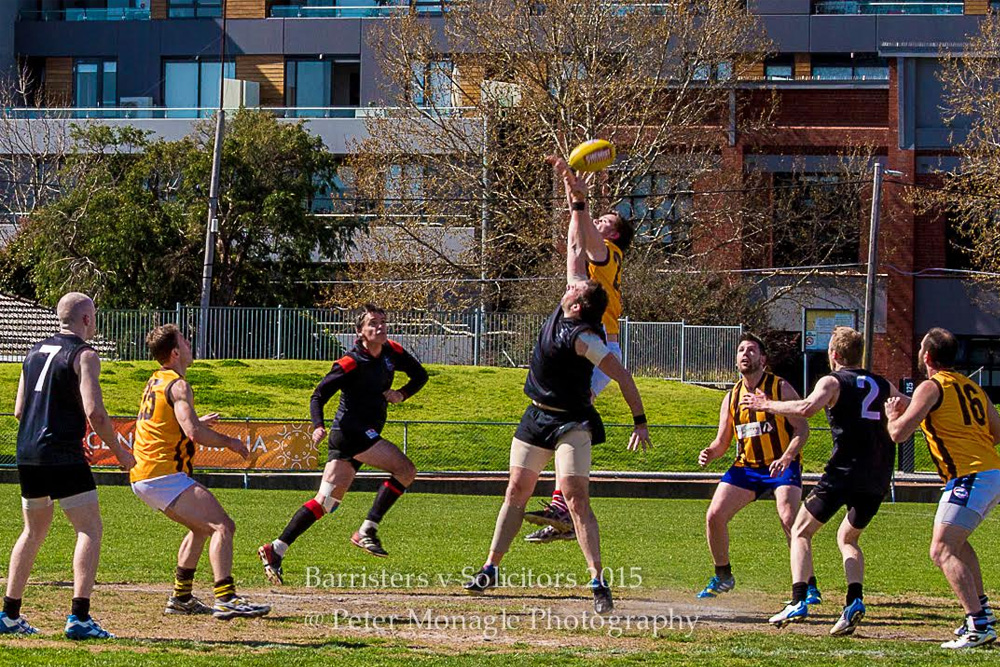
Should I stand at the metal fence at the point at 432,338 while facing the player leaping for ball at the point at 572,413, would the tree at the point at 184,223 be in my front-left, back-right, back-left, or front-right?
back-right

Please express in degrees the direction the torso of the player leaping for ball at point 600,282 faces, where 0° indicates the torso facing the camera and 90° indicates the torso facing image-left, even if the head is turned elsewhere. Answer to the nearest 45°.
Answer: approximately 90°

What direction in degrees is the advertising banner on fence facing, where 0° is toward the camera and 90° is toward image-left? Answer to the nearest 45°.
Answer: approximately 0°

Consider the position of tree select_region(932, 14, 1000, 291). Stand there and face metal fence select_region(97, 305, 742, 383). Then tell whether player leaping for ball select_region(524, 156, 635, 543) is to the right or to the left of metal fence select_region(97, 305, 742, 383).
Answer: left

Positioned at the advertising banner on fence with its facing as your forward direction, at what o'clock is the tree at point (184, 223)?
The tree is roughly at 6 o'clock from the advertising banner on fence.
